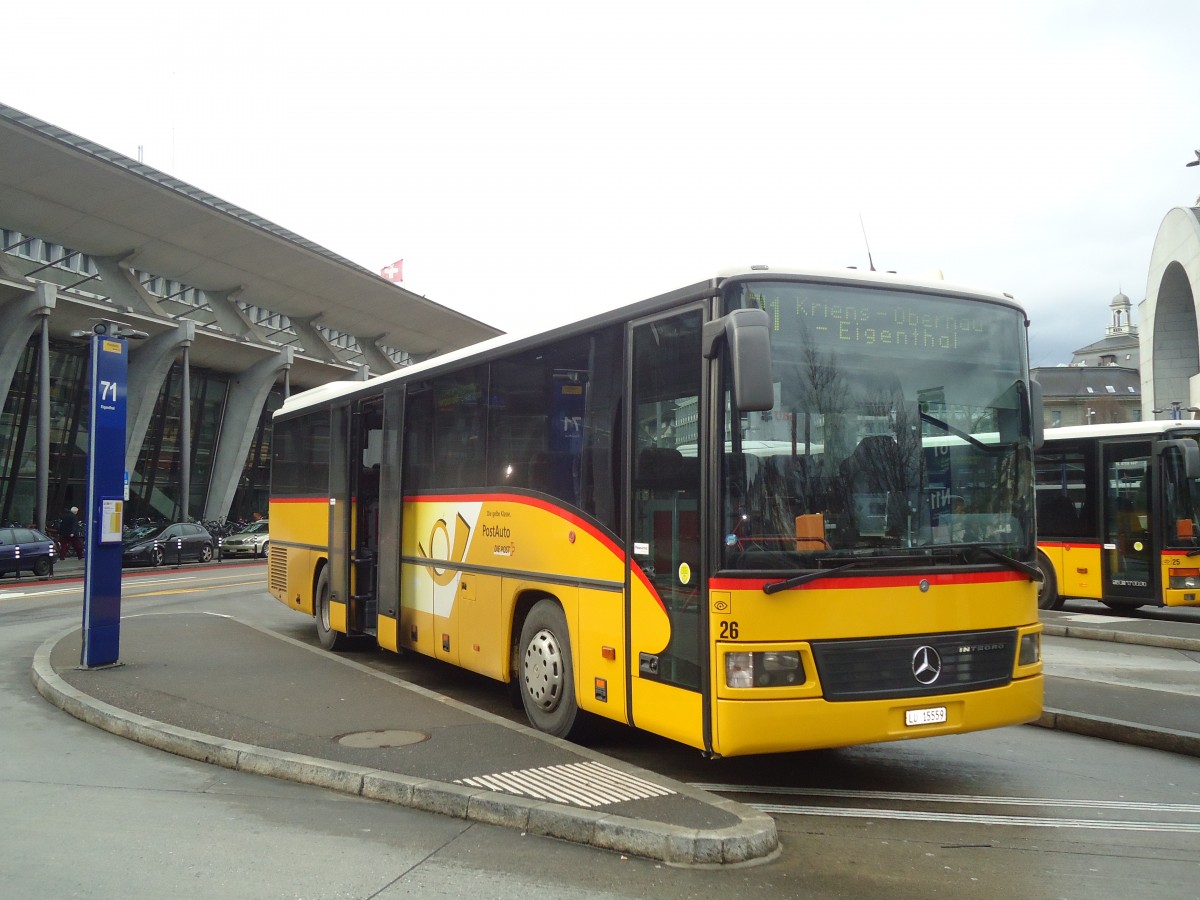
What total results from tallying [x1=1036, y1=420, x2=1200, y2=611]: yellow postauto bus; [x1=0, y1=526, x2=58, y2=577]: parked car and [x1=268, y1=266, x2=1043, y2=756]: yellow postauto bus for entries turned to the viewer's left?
1

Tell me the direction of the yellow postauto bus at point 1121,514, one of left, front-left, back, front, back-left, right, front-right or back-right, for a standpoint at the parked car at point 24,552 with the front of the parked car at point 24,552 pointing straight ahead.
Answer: back-left

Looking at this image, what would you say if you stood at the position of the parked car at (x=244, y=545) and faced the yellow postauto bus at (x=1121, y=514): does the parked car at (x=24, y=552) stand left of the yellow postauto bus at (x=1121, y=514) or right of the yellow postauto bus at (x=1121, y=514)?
right

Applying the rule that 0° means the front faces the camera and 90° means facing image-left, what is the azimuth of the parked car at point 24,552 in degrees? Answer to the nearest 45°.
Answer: approximately 90°

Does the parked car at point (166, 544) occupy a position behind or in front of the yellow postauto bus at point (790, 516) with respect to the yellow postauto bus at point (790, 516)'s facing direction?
behind

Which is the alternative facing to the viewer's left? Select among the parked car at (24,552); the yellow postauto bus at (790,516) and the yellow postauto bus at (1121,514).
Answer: the parked car

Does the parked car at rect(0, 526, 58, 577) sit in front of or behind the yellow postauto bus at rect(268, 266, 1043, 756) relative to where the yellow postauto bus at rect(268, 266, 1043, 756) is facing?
behind

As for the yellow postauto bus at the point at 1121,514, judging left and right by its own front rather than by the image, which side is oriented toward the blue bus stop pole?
right

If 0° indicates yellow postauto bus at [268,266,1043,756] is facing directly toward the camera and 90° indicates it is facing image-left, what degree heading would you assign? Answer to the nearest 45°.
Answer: approximately 315°

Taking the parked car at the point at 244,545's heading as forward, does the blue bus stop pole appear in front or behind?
in front

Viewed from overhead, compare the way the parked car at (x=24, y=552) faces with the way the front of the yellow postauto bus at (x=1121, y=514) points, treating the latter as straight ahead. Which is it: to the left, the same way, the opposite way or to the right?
to the right

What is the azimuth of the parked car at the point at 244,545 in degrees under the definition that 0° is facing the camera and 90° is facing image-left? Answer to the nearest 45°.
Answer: approximately 45°

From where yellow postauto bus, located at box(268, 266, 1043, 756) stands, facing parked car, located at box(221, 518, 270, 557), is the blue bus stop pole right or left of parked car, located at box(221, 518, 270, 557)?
left

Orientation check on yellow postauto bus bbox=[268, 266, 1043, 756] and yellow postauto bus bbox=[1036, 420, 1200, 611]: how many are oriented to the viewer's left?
0
